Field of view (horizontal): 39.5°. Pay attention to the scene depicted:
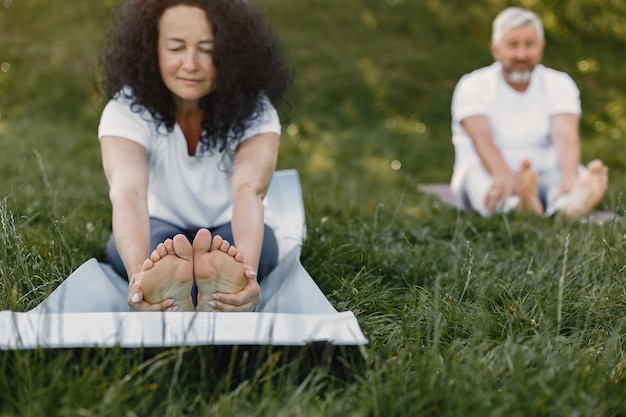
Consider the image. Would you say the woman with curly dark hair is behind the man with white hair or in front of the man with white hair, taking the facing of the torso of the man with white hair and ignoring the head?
in front

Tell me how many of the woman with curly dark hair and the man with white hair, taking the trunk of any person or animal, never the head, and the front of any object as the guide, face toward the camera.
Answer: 2

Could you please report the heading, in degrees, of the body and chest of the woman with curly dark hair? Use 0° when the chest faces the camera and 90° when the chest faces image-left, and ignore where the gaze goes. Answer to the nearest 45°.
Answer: approximately 0°

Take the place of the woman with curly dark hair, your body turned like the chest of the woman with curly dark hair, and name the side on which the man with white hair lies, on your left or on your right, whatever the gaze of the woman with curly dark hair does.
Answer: on your left

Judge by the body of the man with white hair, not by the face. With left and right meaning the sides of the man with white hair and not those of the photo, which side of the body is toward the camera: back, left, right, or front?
front
